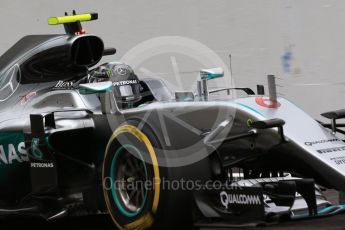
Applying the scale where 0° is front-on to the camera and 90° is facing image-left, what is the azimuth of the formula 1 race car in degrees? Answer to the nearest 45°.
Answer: approximately 315°
